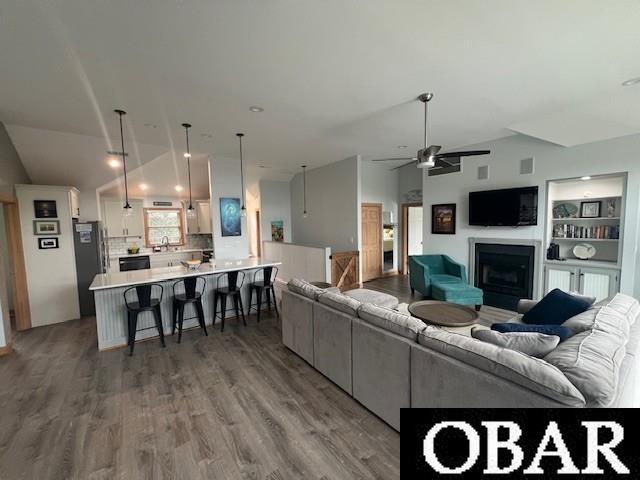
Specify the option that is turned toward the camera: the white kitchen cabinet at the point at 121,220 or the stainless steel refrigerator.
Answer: the white kitchen cabinet

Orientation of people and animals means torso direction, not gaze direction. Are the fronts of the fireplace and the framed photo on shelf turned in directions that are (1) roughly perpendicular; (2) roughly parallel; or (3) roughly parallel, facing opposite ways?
roughly parallel

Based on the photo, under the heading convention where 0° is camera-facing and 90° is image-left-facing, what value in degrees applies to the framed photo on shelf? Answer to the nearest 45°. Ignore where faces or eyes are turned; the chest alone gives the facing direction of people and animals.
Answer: approximately 0°

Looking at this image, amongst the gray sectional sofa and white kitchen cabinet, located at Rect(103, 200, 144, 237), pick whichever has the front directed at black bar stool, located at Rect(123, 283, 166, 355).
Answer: the white kitchen cabinet

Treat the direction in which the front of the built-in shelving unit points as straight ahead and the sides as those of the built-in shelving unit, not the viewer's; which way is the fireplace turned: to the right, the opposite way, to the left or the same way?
the same way

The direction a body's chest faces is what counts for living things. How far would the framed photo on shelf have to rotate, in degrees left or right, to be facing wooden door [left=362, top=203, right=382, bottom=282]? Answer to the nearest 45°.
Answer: approximately 90° to its right

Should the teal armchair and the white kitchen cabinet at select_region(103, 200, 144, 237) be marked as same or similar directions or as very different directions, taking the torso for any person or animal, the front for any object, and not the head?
same or similar directions

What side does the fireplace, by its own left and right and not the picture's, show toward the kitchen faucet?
right

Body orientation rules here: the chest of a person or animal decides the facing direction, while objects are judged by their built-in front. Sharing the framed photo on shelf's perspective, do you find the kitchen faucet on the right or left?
on its right

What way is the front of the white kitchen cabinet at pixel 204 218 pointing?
toward the camera

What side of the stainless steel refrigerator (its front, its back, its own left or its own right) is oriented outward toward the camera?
right

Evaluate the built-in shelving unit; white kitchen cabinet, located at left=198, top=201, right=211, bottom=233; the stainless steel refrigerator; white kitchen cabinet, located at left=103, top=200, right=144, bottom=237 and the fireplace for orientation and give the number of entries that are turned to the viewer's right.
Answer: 1

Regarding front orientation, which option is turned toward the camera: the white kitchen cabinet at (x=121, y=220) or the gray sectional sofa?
the white kitchen cabinet

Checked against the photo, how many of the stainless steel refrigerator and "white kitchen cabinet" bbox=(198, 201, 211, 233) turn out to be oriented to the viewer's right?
1

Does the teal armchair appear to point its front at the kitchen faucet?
no

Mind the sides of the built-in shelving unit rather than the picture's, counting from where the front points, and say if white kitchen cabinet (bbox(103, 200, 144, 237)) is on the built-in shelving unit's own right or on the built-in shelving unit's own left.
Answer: on the built-in shelving unit's own right

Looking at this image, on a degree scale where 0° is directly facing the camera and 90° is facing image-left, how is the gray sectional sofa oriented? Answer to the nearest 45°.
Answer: approximately 225°

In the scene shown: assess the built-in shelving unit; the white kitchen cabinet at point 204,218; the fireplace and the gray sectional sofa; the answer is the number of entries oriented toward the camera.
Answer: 3

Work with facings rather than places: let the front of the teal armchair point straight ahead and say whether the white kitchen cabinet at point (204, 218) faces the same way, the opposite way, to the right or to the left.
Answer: the same way

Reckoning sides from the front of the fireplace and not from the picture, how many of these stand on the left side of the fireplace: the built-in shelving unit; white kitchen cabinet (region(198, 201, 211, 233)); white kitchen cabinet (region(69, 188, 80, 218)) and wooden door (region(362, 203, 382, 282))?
1

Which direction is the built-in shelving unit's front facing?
toward the camera

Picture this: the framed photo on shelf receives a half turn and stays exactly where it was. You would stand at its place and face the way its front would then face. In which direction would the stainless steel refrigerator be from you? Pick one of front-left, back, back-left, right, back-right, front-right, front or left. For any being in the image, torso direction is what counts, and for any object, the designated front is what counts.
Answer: back-left

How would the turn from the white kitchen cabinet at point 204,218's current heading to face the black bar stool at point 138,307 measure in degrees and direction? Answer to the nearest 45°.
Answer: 0° — it already faces it

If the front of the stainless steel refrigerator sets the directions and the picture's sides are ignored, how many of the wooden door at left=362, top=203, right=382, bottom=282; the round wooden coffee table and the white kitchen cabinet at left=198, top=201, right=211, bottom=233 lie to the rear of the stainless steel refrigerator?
0
